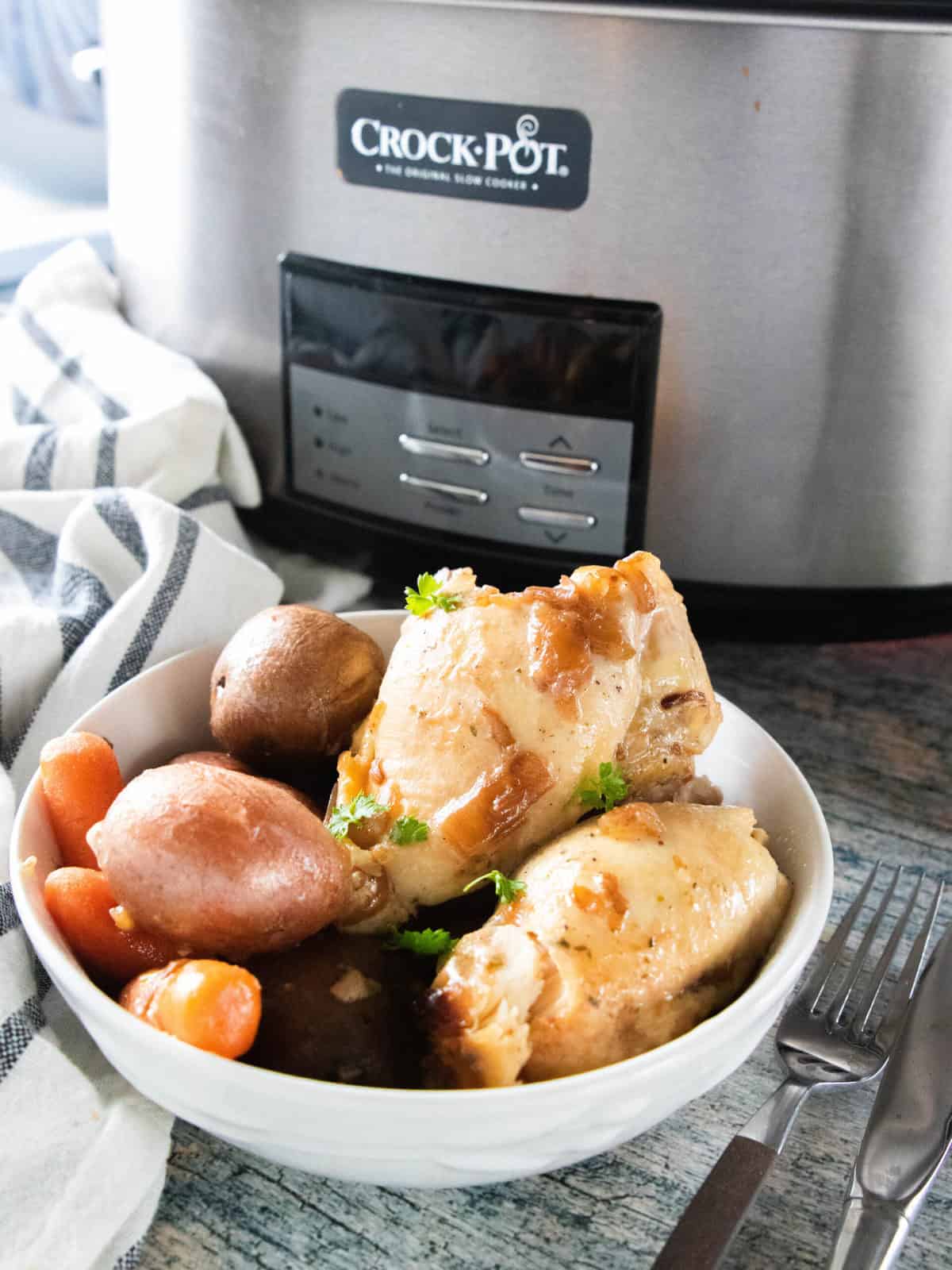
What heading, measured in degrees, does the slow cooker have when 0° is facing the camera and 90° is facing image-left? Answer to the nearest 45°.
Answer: approximately 45°
